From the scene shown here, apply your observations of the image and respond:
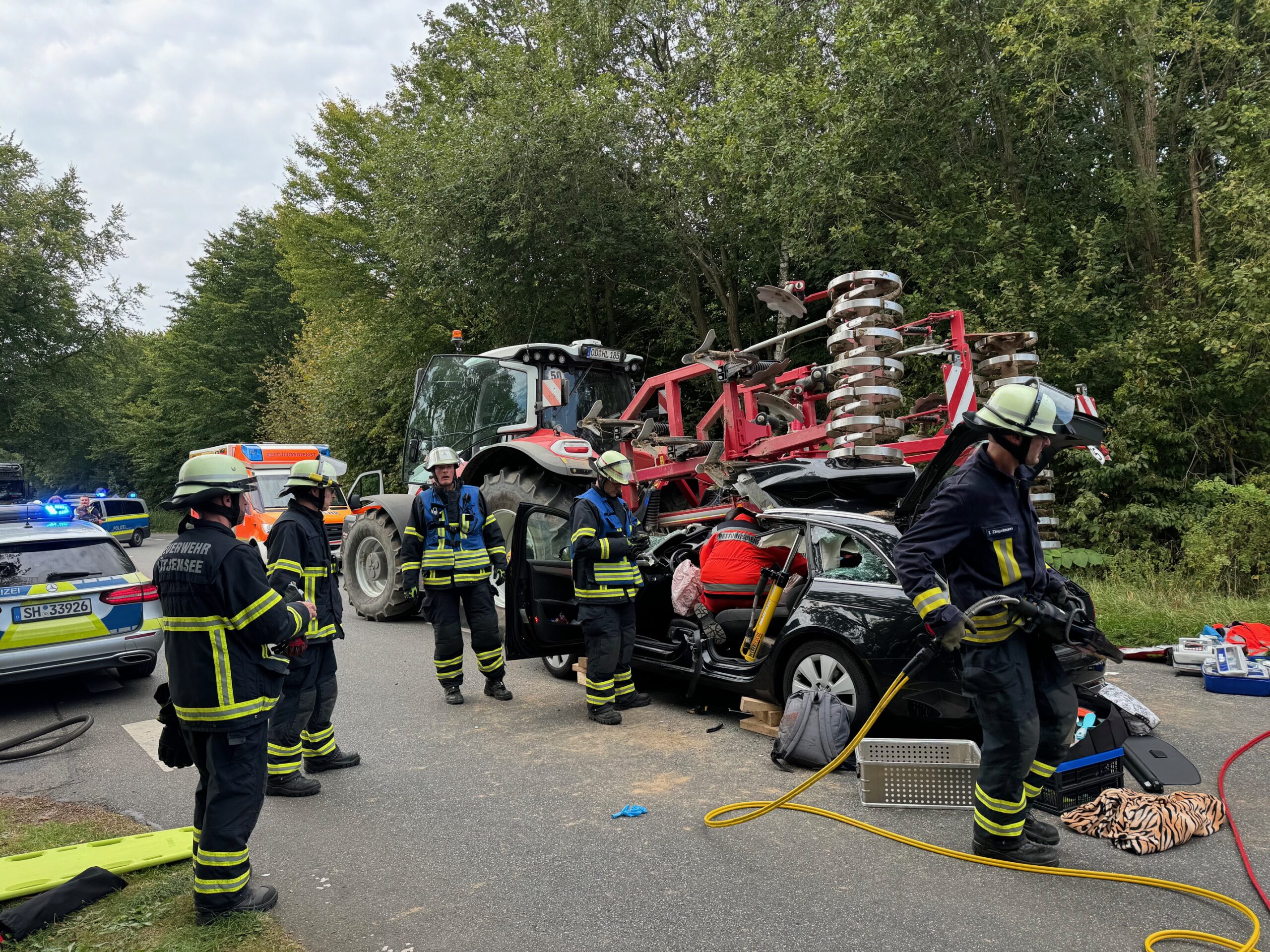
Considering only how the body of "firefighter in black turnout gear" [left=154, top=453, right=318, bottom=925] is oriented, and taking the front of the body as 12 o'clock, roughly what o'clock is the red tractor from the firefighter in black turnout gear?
The red tractor is roughly at 12 o'clock from the firefighter in black turnout gear.

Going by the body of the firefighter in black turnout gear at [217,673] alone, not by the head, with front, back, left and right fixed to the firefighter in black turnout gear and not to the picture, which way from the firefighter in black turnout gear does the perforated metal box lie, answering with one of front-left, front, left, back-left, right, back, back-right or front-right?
front-right

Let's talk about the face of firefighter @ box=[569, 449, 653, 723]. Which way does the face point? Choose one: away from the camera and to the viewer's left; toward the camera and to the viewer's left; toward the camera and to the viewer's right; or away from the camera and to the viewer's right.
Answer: toward the camera and to the viewer's right

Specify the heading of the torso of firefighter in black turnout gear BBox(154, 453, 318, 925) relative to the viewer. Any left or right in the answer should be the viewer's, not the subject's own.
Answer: facing away from the viewer and to the right of the viewer

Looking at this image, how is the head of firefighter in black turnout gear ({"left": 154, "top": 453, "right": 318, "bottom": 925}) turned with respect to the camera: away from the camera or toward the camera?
away from the camera

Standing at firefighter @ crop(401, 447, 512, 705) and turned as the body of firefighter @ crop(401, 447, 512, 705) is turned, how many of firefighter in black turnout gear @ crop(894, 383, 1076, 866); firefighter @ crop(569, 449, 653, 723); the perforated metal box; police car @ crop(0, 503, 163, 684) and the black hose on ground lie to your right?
2

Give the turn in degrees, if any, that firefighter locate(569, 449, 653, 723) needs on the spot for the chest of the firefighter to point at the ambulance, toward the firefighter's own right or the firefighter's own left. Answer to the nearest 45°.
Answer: approximately 180°

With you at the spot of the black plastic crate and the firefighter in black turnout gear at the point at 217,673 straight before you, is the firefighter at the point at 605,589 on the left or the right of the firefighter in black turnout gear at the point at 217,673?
right
